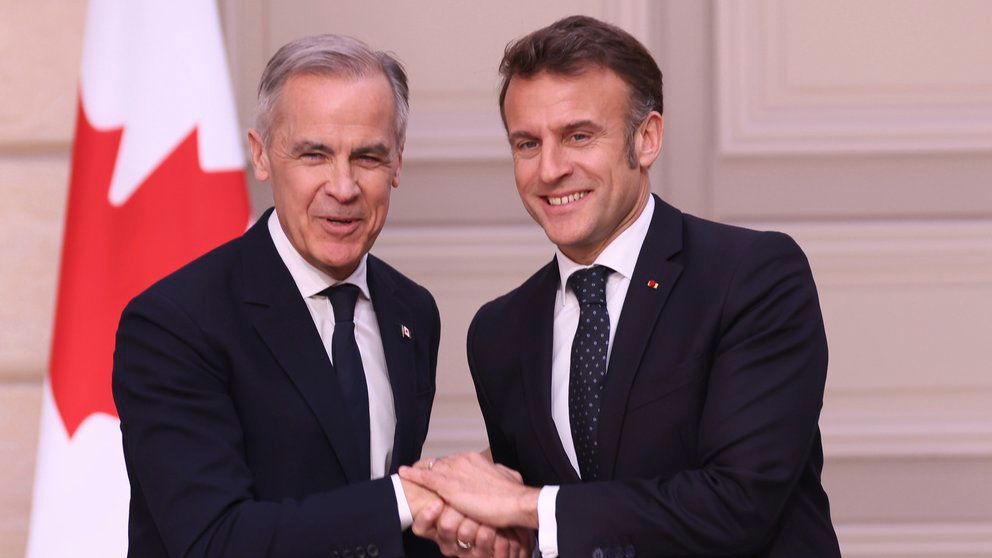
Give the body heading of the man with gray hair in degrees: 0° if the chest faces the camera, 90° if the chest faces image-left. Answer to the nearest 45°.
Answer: approximately 315°

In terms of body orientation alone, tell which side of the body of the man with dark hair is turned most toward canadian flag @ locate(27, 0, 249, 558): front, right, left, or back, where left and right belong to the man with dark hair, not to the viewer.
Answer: right

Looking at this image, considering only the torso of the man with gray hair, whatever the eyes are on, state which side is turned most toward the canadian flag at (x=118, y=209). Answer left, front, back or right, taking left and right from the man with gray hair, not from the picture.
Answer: back

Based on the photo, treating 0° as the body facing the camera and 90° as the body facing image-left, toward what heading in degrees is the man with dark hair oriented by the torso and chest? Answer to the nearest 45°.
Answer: approximately 45°

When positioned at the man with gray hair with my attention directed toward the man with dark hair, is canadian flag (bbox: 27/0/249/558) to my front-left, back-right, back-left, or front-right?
back-left

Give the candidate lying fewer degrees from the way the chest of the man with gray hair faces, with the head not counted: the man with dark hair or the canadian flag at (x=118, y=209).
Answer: the man with dark hair
